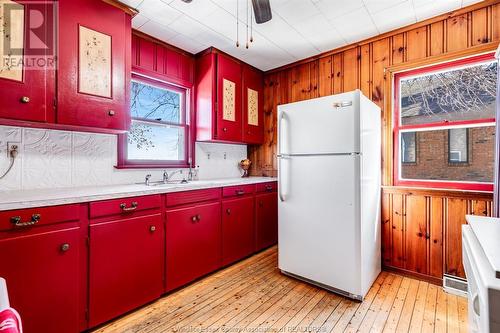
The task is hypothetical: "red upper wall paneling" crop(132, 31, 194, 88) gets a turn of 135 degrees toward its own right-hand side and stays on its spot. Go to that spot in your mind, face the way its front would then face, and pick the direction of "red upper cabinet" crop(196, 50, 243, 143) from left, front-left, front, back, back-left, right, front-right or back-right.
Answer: back

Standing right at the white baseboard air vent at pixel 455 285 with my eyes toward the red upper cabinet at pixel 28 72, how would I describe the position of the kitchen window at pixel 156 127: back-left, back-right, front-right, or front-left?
front-right

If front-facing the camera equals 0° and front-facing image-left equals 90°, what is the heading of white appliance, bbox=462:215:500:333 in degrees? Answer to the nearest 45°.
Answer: approximately 90°

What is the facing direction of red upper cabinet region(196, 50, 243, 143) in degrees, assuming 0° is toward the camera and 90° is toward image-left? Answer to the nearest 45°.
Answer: approximately 315°

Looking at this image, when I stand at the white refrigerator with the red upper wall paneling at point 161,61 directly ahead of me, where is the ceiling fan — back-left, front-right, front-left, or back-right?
front-left

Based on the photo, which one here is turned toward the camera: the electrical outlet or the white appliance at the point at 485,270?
the electrical outlet

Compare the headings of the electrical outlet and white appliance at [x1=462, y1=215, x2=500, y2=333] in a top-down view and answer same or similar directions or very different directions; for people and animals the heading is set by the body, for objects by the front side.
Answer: very different directions

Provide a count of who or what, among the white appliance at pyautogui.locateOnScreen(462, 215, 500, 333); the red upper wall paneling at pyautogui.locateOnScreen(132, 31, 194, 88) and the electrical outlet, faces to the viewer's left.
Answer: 1

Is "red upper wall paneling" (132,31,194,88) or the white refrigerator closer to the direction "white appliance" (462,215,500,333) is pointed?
the red upper wall paneling

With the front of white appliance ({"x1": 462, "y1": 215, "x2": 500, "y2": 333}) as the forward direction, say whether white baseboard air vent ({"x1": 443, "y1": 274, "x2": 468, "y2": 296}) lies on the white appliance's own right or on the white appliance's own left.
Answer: on the white appliance's own right

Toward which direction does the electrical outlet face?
toward the camera

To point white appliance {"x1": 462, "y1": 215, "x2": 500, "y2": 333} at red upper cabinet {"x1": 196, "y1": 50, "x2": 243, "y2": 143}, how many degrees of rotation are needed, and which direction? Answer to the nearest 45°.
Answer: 0° — it already faces it

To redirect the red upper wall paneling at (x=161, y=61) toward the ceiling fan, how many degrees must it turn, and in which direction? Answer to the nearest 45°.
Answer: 0° — it already faces it

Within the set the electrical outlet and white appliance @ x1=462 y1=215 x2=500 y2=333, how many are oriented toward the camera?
1

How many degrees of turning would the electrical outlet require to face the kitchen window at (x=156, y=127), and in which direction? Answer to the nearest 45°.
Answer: approximately 90° to its left

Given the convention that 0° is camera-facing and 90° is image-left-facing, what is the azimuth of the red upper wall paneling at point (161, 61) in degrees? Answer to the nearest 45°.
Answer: approximately 315°
